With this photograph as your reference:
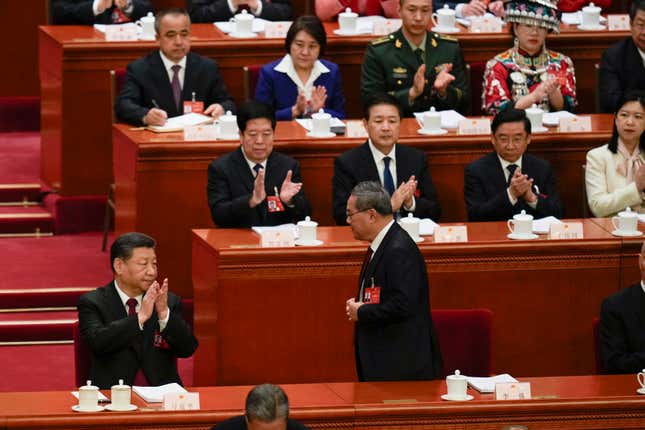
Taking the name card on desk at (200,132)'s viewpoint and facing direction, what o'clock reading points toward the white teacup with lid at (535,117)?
The white teacup with lid is roughly at 9 o'clock from the name card on desk.

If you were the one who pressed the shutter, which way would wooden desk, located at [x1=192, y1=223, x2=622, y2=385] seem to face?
facing the viewer

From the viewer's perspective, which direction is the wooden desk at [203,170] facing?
toward the camera

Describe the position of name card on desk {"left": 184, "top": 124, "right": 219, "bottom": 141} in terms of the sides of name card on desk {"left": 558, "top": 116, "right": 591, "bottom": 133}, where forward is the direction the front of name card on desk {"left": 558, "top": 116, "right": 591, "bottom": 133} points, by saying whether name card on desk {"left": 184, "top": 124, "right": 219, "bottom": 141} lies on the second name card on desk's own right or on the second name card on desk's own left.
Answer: on the second name card on desk's own right

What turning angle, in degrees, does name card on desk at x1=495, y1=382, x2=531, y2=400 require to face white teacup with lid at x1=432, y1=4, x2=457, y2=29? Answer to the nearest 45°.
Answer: approximately 180°

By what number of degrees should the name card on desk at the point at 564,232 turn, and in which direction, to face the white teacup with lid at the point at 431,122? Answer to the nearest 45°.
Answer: approximately 135° to its right

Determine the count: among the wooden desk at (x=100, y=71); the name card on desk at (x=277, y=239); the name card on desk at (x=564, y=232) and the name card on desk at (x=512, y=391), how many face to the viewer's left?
0

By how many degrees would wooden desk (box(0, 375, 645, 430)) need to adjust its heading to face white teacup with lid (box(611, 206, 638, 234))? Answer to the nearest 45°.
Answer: approximately 135° to its left

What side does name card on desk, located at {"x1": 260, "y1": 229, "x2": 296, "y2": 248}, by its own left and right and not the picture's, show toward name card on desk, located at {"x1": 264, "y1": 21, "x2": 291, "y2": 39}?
back

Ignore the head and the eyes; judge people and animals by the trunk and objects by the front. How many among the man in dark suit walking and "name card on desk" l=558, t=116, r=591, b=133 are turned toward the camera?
1

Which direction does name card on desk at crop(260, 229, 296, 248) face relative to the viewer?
toward the camera

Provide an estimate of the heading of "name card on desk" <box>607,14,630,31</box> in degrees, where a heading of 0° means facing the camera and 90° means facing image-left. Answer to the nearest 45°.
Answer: approximately 0°

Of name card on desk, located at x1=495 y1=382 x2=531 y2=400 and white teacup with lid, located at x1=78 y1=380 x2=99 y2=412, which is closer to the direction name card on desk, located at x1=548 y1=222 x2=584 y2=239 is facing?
the name card on desk

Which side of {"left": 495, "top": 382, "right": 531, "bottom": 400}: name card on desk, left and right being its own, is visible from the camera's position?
front

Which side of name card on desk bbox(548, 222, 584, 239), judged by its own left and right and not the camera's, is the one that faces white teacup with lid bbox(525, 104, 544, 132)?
back
